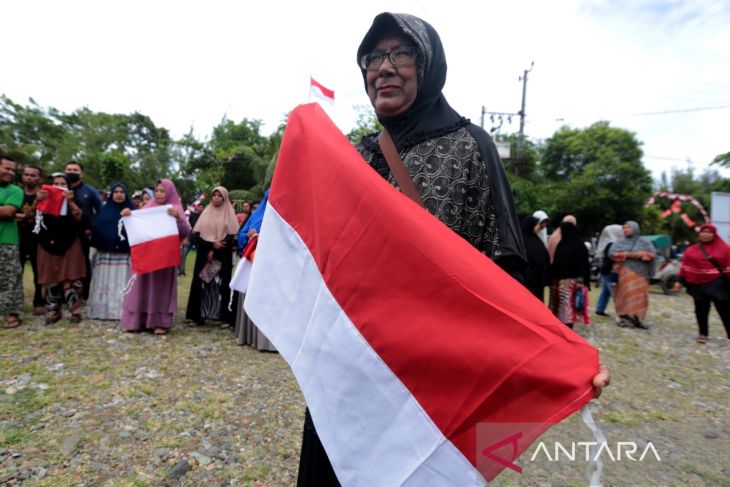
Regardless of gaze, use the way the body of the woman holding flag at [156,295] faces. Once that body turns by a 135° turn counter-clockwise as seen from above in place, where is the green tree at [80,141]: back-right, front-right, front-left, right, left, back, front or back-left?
left

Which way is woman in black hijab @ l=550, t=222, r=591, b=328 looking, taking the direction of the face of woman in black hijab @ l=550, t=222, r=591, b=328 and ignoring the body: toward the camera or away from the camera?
away from the camera

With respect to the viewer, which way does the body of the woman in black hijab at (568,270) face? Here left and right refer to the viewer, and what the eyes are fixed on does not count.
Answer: facing away from the viewer

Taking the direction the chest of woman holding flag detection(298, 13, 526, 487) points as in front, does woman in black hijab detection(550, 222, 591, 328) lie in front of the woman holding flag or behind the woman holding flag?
behind

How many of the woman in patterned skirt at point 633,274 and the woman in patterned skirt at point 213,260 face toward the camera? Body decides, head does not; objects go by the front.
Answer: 2

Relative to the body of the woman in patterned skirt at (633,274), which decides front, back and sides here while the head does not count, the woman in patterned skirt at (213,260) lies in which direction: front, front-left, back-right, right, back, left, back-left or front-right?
front-right

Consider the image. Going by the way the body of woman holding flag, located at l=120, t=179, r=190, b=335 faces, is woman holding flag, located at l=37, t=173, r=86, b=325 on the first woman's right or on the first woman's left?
on the first woman's right

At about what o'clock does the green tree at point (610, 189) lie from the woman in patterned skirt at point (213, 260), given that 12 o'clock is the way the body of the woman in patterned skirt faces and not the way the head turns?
The green tree is roughly at 8 o'clock from the woman in patterned skirt.
